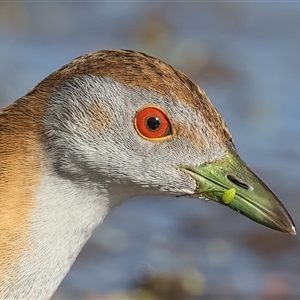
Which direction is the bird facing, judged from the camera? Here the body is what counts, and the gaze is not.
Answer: to the viewer's right
